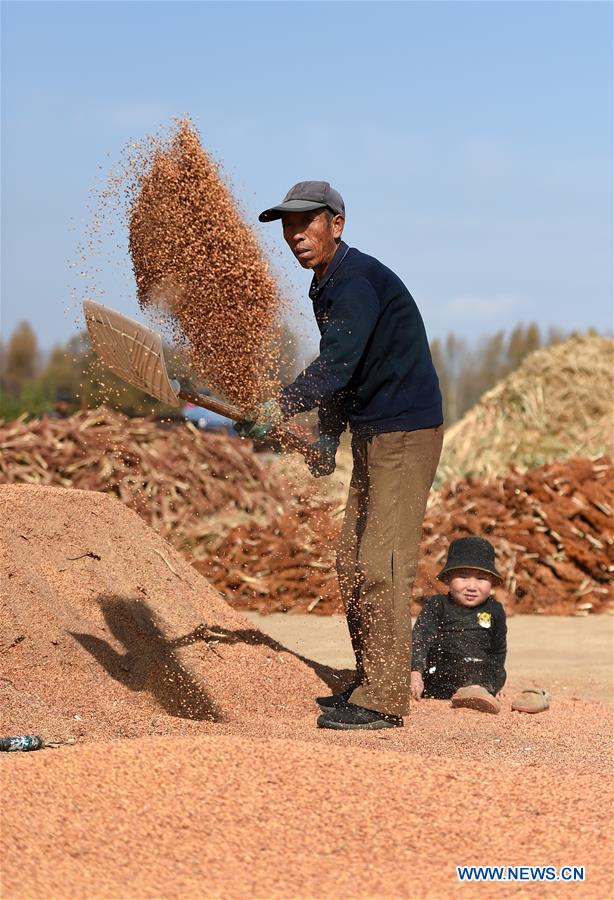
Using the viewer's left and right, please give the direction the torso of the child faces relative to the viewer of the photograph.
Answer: facing the viewer

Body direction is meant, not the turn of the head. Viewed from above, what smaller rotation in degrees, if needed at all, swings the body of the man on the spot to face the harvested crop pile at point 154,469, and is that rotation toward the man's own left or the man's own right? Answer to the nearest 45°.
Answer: approximately 90° to the man's own right

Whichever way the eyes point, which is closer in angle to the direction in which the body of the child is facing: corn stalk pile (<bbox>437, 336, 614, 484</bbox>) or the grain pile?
the grain pile

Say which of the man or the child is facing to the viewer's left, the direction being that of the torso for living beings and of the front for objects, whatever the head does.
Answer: the man

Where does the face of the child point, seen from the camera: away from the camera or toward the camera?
toward the camera

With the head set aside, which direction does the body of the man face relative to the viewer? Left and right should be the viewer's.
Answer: facing to the left of the viewer

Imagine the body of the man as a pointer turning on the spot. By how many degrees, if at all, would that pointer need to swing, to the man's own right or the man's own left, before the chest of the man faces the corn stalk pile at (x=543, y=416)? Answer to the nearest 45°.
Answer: approximately 90° to the man's own right

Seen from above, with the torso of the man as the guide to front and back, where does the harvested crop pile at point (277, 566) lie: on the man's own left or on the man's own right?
on the man's own right

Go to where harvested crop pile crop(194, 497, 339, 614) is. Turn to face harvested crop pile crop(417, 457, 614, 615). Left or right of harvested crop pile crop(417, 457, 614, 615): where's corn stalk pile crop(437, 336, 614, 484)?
left

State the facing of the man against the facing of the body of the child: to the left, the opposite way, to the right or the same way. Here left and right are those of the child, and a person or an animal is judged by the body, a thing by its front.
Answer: to the right

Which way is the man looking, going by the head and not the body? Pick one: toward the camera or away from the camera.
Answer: toward the camera

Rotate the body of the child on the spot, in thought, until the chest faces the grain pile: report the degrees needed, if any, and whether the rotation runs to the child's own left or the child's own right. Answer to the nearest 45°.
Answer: approximately 90° to the child's own right
